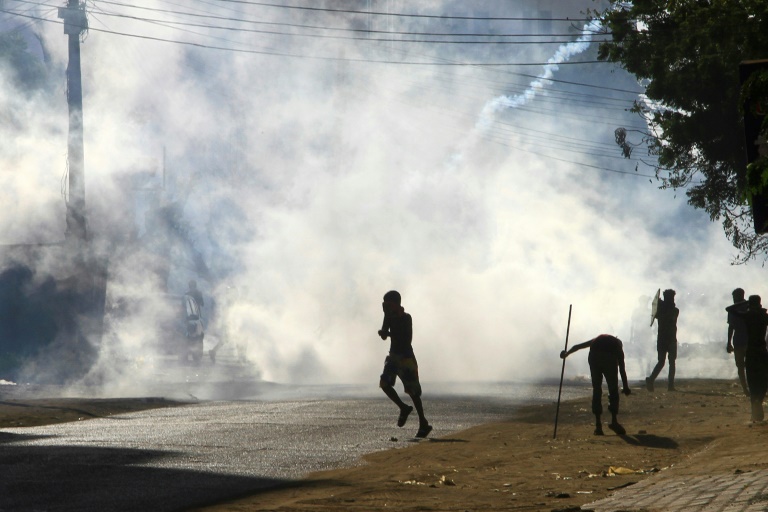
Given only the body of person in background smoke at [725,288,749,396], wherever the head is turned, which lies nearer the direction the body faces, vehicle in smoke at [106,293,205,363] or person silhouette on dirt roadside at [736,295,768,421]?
the vehicle in smoke

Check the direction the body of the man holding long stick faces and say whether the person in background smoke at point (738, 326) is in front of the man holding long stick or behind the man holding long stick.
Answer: behind

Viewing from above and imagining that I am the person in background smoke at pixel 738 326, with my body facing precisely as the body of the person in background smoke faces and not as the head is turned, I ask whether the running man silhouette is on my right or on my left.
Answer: on my left

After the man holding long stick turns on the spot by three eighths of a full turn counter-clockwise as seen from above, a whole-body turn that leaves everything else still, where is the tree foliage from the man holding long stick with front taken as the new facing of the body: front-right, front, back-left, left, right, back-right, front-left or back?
front-right

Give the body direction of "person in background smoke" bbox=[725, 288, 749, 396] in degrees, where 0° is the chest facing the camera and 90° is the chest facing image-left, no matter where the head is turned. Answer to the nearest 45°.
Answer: approximately 90°
